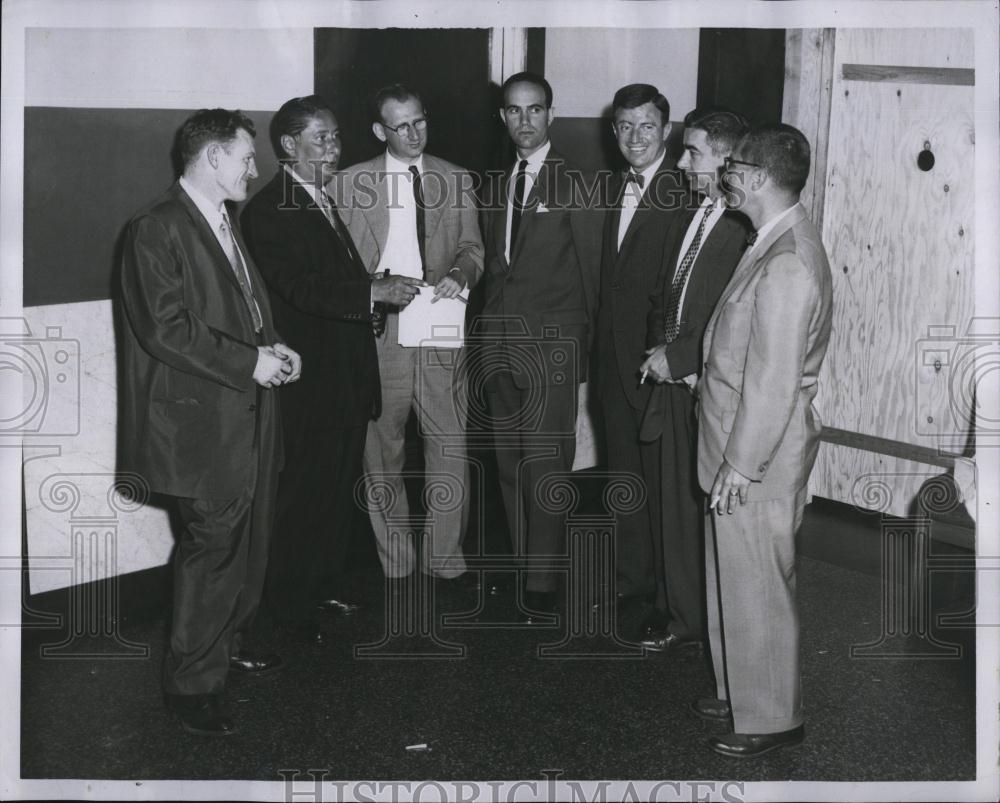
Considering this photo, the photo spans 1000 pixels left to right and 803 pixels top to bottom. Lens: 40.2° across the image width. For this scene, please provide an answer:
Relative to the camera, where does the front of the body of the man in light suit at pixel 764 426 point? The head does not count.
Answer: to the viewer's left

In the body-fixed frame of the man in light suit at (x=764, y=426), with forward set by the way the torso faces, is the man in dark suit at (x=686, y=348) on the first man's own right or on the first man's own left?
on the first man's own right

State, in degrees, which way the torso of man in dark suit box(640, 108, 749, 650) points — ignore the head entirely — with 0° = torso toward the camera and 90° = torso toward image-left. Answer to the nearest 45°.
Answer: approximately 45°

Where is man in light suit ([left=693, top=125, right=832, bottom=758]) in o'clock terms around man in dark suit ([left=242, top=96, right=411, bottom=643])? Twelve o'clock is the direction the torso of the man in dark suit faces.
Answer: The man in light suit is roughly at 12 o'clock from the man in dark suit.

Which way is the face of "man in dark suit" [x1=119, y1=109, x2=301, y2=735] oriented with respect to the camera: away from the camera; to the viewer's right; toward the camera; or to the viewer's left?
to the viewer's right

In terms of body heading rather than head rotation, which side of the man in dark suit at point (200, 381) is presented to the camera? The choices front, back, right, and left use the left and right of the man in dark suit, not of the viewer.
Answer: right

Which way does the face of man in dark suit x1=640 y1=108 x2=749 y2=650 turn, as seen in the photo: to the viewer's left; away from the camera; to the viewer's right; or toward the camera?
to the viewer's left

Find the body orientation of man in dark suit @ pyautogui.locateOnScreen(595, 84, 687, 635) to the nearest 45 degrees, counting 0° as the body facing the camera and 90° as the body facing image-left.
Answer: approximately 45°

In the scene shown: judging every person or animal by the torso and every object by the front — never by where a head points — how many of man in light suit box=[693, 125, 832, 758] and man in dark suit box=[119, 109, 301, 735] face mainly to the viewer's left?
1

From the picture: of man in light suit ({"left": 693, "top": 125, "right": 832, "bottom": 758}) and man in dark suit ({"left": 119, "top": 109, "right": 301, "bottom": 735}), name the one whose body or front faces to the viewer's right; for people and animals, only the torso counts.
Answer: the man in dark suit

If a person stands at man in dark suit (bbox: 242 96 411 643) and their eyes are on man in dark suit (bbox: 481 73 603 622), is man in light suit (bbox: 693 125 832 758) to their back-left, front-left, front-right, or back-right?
front-right

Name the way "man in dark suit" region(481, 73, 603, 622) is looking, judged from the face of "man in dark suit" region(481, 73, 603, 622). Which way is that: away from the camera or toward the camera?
toward the camera
